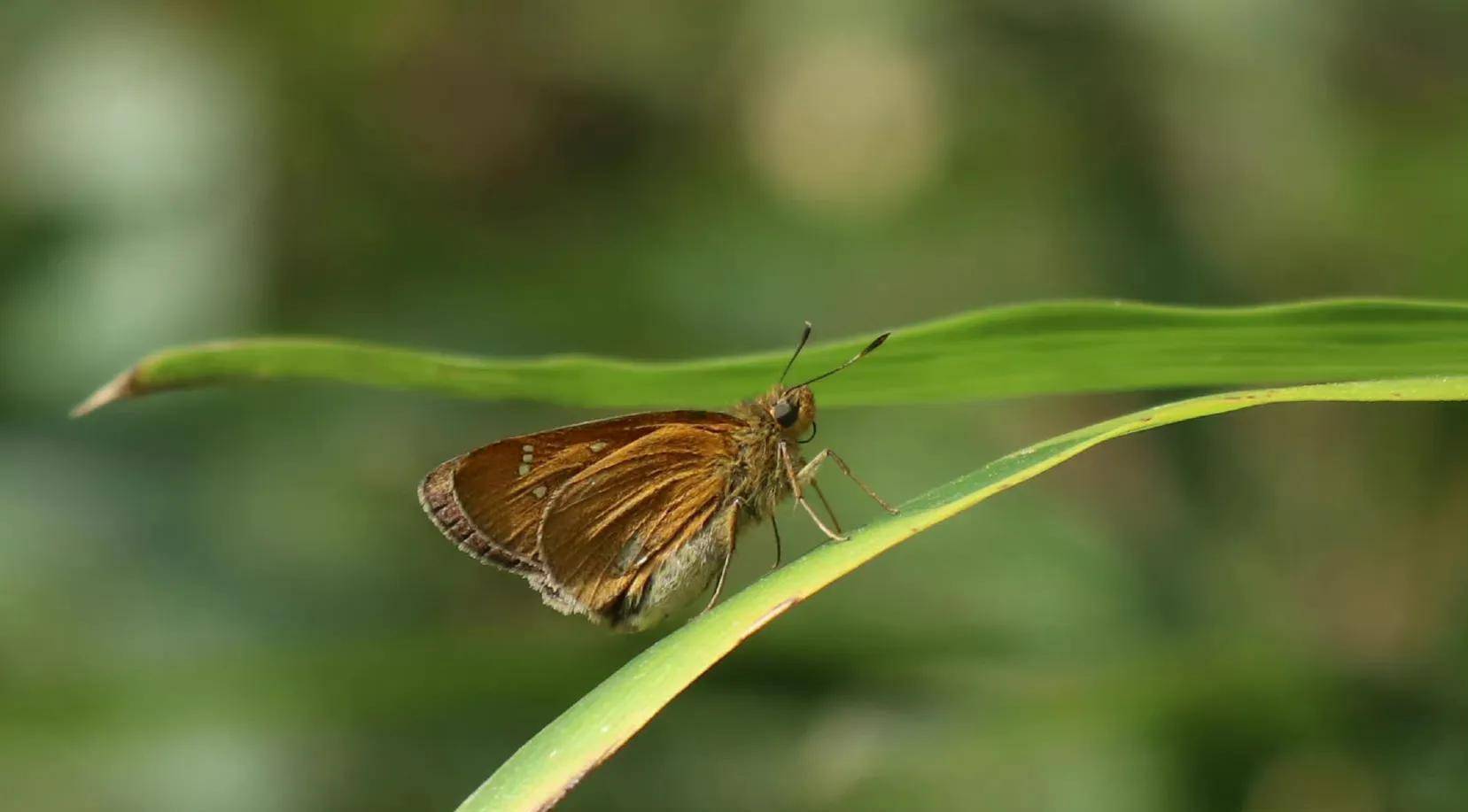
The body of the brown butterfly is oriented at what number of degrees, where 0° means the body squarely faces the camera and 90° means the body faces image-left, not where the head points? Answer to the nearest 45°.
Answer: approximately 270°
